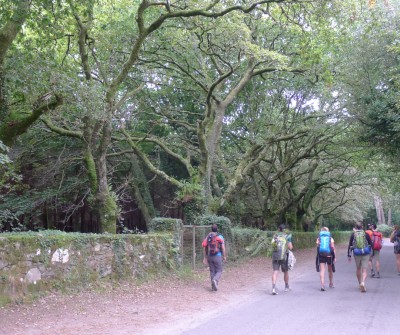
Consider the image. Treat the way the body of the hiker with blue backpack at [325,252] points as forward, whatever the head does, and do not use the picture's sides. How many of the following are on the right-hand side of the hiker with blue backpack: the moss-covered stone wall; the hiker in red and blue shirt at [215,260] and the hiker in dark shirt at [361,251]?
1

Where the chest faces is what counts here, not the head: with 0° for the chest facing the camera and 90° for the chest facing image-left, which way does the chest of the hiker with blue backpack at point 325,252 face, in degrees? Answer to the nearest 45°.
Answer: approximately 180°

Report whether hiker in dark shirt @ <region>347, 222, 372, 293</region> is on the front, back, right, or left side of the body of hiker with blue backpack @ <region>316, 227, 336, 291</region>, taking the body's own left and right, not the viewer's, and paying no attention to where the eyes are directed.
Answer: right

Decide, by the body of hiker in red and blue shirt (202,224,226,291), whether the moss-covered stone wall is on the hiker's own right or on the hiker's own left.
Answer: on the hiker's own left

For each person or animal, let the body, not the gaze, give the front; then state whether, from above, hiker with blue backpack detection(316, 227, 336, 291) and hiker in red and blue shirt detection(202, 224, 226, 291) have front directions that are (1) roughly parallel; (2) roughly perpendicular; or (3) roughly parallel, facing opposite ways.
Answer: roughly parallel

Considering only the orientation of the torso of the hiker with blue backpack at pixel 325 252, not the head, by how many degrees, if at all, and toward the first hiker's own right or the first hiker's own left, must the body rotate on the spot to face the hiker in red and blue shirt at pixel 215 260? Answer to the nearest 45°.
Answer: approximately 90° to the first hiker's own left

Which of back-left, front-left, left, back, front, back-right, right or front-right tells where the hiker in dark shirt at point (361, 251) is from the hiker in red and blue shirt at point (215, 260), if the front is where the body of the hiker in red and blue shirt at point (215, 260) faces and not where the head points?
right

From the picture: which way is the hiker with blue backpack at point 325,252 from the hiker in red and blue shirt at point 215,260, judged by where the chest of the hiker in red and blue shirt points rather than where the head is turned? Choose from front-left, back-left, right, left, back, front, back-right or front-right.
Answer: right

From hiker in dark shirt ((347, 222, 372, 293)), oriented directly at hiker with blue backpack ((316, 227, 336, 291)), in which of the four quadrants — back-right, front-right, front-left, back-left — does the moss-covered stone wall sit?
front-left

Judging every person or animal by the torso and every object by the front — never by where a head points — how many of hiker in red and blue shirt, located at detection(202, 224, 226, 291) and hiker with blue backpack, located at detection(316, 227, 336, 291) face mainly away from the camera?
2

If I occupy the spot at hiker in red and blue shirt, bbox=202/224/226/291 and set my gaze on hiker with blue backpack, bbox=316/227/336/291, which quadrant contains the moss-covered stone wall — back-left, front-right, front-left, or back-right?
back-right

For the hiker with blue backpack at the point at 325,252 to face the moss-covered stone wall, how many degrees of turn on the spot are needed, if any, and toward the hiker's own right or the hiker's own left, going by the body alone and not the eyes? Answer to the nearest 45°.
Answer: approximately 135° to the hiker's own left

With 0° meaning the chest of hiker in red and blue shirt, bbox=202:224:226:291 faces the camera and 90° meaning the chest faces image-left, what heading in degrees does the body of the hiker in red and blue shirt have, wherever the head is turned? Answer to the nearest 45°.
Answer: approximately 180°
